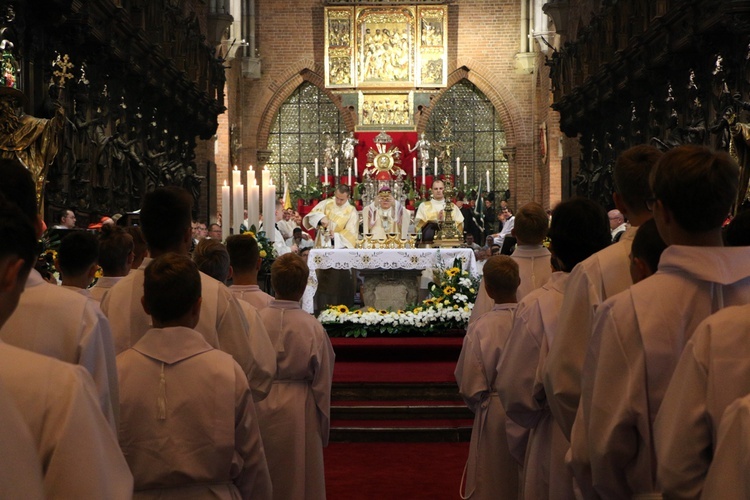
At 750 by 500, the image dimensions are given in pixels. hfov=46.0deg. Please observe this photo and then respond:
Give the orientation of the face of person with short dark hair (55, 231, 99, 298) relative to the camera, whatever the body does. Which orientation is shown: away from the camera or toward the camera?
away from the camera

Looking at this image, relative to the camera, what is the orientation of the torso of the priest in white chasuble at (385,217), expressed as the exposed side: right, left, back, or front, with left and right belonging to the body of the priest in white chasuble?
front

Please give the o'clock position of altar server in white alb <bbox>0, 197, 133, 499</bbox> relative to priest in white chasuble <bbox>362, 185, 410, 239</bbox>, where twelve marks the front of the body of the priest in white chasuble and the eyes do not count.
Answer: The altar server in white alb is roughly at 12 o'clock from the priest in white chasuble.

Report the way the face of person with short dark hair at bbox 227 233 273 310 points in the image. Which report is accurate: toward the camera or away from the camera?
away from the camera

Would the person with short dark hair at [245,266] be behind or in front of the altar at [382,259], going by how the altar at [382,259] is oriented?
in front

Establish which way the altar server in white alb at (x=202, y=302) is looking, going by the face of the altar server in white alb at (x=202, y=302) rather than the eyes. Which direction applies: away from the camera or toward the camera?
away from the camera

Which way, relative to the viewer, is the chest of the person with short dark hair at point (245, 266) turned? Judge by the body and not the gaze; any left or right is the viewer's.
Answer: facing away from the viewer

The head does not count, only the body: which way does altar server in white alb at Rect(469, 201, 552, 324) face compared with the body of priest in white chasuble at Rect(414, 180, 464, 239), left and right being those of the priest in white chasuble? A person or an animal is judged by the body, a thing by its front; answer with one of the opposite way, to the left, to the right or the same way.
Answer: the opposite way

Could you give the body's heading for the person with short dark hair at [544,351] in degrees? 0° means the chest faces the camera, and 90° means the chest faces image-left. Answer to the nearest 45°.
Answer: approximately 180°

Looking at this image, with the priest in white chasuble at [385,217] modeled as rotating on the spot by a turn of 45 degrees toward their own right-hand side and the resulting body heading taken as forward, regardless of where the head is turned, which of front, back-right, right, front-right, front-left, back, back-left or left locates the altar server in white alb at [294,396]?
front-left

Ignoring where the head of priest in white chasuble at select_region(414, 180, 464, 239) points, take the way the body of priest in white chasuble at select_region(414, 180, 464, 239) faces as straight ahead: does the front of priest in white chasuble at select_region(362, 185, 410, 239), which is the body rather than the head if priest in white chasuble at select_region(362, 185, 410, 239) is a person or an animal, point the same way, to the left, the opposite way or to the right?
the same way

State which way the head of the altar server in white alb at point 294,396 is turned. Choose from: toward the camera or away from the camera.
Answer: away from the camera

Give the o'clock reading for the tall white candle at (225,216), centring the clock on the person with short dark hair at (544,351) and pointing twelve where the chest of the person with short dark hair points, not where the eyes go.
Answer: The tall white candle is roughly at 11 o'clock from the person with short dark hair.

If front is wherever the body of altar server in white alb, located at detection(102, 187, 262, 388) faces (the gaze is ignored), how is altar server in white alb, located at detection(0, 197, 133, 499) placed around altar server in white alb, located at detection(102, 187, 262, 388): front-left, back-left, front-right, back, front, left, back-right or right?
back

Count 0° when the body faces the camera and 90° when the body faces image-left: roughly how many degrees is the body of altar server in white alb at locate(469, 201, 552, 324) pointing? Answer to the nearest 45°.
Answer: approximately 180°

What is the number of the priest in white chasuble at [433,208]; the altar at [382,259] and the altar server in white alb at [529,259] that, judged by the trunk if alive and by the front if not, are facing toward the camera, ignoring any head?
2

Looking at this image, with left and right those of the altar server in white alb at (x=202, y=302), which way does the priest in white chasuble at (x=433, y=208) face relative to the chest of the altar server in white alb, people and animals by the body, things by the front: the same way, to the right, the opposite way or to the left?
the opposite way

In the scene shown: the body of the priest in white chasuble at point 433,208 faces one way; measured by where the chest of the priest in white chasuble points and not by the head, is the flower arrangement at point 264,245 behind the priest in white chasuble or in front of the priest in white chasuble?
in front

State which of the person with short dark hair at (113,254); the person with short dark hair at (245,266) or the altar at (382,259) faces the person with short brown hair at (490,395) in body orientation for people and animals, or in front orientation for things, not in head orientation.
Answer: the altar

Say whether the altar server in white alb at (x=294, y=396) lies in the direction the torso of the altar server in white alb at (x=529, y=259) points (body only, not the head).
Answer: no

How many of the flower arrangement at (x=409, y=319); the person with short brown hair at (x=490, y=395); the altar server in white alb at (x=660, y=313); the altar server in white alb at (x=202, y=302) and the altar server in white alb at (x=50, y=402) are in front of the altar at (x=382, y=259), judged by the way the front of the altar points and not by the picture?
5
